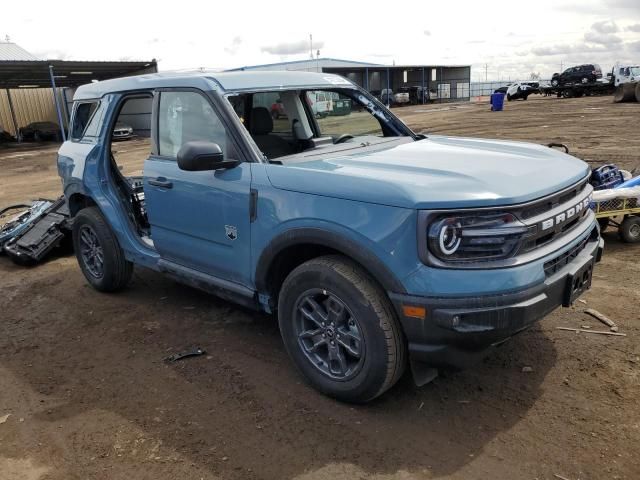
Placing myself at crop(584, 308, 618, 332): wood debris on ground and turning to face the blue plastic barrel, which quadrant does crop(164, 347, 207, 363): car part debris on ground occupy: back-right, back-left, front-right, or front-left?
back-left

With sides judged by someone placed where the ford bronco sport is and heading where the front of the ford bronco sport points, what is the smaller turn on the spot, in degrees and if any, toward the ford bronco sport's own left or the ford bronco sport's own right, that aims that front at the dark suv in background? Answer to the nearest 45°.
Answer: approximately 90° to the ford bronco sport's own left

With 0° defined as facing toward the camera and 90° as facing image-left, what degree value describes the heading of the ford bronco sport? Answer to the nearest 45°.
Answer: approximately 315°

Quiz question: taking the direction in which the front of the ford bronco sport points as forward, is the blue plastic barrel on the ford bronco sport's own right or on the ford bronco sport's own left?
on the ford bronco sport's own left

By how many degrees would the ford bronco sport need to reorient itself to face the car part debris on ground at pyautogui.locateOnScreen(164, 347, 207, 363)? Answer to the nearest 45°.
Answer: approximately 135° to its right

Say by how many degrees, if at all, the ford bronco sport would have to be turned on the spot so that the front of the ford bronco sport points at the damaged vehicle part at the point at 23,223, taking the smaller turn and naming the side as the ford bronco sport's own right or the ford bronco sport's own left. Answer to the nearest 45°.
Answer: approximately 180°

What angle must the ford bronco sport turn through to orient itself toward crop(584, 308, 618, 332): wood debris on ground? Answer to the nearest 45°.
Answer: approximately 45° to its left

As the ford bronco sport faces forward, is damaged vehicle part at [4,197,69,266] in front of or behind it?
behind

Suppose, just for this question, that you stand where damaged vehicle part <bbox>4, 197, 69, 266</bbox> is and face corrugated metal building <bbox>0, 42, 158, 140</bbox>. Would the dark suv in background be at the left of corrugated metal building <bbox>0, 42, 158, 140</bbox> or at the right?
right
